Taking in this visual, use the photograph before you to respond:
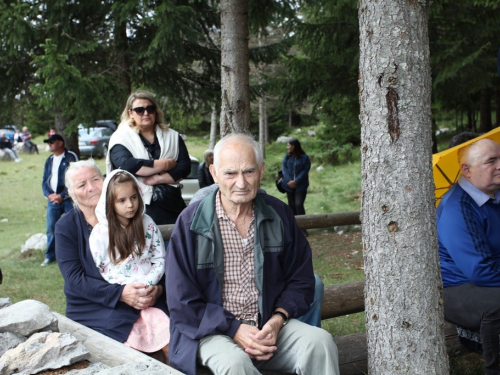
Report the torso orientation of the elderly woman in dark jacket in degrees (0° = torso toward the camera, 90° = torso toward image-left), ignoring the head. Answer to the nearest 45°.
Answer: approximately 315°

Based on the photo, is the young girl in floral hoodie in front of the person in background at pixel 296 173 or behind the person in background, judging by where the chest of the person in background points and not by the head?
in front

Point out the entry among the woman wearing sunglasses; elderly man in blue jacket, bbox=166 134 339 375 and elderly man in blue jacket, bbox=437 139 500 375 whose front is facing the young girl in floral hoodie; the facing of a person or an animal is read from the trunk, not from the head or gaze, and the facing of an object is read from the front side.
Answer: the woman wearing sunglasses

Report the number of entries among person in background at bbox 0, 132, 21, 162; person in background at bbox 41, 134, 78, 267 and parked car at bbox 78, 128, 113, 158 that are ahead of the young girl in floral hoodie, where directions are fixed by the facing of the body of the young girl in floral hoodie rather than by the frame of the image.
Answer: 0

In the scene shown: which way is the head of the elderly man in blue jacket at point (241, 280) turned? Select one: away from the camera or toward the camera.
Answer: toward the camera

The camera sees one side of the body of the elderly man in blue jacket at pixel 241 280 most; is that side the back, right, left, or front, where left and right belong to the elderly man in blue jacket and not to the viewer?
front

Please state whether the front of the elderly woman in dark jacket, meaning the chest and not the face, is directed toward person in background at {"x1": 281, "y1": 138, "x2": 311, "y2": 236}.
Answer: no

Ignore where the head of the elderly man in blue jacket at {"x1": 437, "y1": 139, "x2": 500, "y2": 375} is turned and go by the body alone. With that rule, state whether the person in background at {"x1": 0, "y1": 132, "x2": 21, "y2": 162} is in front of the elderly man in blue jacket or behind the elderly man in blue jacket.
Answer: behind

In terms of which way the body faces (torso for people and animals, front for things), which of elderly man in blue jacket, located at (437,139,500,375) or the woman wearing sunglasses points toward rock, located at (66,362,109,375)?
the woman wearing sunglasses

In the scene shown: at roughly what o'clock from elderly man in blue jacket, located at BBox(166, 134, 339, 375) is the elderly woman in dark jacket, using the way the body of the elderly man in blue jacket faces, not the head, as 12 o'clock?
The elderly woman in dark jacket is roughly at 4 o'clock from the elderly man in blue jacket.

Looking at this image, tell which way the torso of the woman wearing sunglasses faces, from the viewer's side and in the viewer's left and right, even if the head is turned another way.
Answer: facing the viewer

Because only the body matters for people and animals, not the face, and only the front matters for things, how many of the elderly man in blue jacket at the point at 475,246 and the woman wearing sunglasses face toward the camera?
1

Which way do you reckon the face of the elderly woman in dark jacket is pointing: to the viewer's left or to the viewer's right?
to the viewer's right

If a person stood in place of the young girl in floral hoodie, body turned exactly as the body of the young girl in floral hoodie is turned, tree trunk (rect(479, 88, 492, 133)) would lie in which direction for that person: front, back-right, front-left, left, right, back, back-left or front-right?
left
